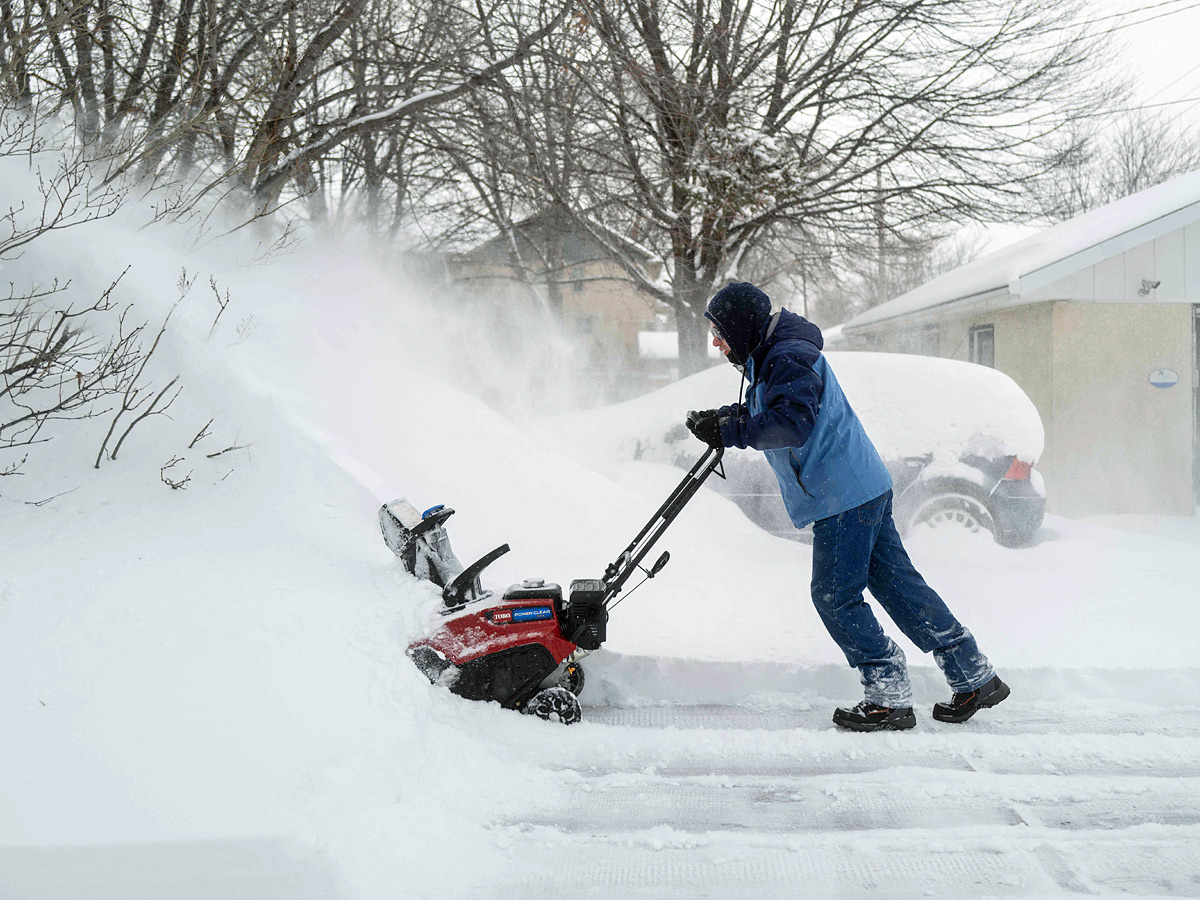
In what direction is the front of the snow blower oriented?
to the viewer's left

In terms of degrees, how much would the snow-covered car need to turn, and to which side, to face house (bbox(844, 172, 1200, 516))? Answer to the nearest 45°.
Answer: approximately 135° to its right

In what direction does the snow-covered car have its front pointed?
to the viewer's left

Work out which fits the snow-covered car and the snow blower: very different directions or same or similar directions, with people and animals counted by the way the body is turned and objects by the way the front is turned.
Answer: same or similar directions

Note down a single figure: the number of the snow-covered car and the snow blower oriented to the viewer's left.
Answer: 2

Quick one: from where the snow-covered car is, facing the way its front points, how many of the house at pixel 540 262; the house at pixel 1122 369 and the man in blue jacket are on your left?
1

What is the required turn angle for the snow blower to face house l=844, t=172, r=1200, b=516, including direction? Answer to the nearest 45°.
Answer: approximately 135° to its right

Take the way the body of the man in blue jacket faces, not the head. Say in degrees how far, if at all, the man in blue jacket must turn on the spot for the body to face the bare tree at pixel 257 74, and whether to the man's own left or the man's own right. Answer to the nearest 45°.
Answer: approximately 45° to the man's own right

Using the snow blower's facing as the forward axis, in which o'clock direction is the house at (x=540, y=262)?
The house is roughly at 3 o'clock from the snow blower.

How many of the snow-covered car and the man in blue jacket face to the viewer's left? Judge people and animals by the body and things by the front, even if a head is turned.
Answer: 2

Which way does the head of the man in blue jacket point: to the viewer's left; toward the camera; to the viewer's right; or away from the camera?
to the viewer's left

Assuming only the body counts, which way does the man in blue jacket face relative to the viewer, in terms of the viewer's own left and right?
facing to the left of the viewer

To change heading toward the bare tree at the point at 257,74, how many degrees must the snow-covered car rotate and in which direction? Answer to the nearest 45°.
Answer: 0° — it already faces it
